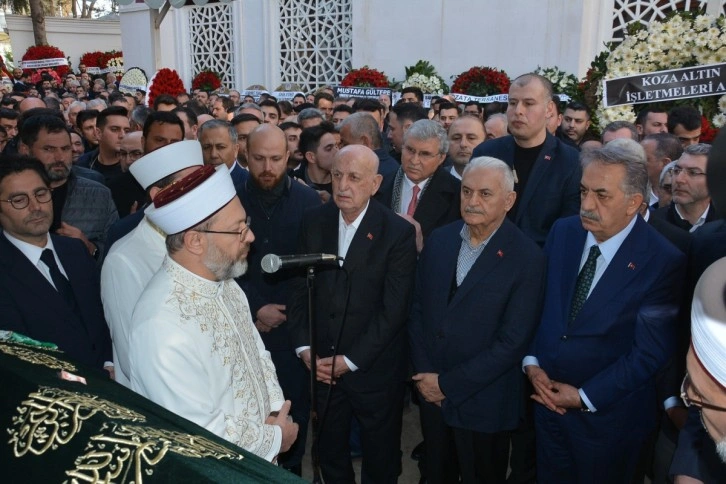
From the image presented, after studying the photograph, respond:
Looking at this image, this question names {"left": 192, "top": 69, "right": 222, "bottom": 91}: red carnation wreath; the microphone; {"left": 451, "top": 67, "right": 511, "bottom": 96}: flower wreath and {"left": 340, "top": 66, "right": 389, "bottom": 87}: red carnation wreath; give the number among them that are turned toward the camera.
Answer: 3

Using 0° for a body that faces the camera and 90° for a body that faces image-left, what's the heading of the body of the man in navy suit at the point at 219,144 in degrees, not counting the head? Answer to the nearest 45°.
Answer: approximately 45°

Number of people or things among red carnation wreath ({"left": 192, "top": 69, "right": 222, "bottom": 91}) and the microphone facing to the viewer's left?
1

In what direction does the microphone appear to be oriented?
to the viewer's left

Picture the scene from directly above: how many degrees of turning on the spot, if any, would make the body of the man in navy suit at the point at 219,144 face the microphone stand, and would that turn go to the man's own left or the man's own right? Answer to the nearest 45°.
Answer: approximately 45° to the man's own left

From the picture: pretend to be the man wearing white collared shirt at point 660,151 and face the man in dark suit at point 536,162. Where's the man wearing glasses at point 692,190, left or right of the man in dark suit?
left

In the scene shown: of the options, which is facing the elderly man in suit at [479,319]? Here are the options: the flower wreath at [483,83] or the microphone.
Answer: the flower wreath

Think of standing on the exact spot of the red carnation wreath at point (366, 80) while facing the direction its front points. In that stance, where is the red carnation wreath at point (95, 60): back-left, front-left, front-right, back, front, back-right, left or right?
back-right
